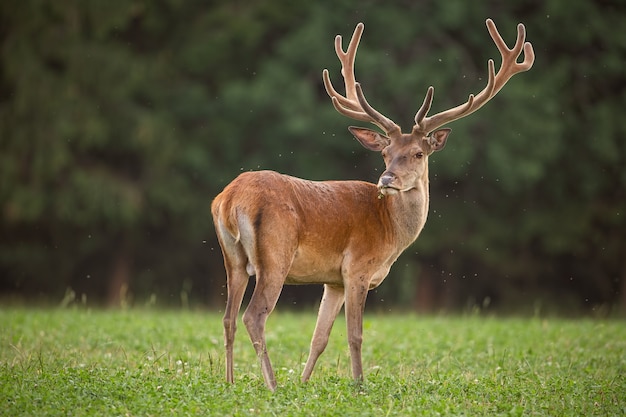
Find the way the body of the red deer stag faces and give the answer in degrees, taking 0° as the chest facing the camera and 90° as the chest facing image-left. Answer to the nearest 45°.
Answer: approximately 225°
